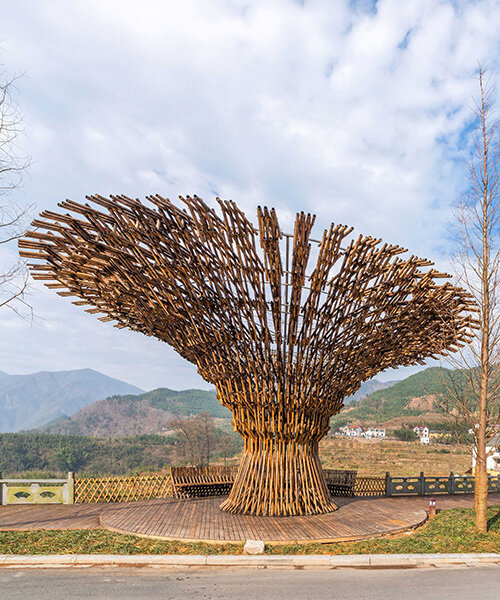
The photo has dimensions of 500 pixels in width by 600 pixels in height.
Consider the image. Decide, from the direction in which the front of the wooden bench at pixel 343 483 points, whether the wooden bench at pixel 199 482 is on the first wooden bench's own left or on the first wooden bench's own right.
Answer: on the first wooden bench's own right

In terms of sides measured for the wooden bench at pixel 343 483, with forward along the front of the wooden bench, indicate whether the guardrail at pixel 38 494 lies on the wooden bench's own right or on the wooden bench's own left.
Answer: on the wooden bench's own right

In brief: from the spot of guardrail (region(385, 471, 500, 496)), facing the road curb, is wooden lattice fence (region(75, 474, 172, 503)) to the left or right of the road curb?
right

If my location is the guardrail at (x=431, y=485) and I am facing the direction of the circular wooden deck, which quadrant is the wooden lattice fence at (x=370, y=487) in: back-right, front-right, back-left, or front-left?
front-right
